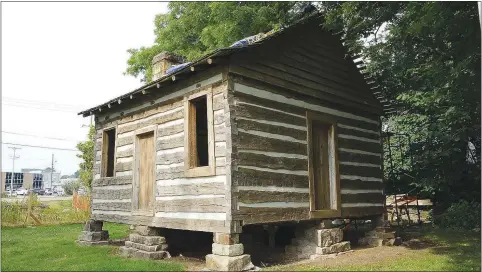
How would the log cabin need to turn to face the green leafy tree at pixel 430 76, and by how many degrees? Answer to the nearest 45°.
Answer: approximately 180°

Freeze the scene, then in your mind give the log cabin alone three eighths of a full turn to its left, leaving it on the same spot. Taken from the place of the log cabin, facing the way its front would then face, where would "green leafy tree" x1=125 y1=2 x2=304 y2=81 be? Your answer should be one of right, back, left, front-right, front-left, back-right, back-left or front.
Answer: left

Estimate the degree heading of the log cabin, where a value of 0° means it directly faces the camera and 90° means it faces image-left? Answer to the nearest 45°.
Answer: approximately 45°

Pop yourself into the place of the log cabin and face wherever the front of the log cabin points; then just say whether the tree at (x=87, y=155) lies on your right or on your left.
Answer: on your right
